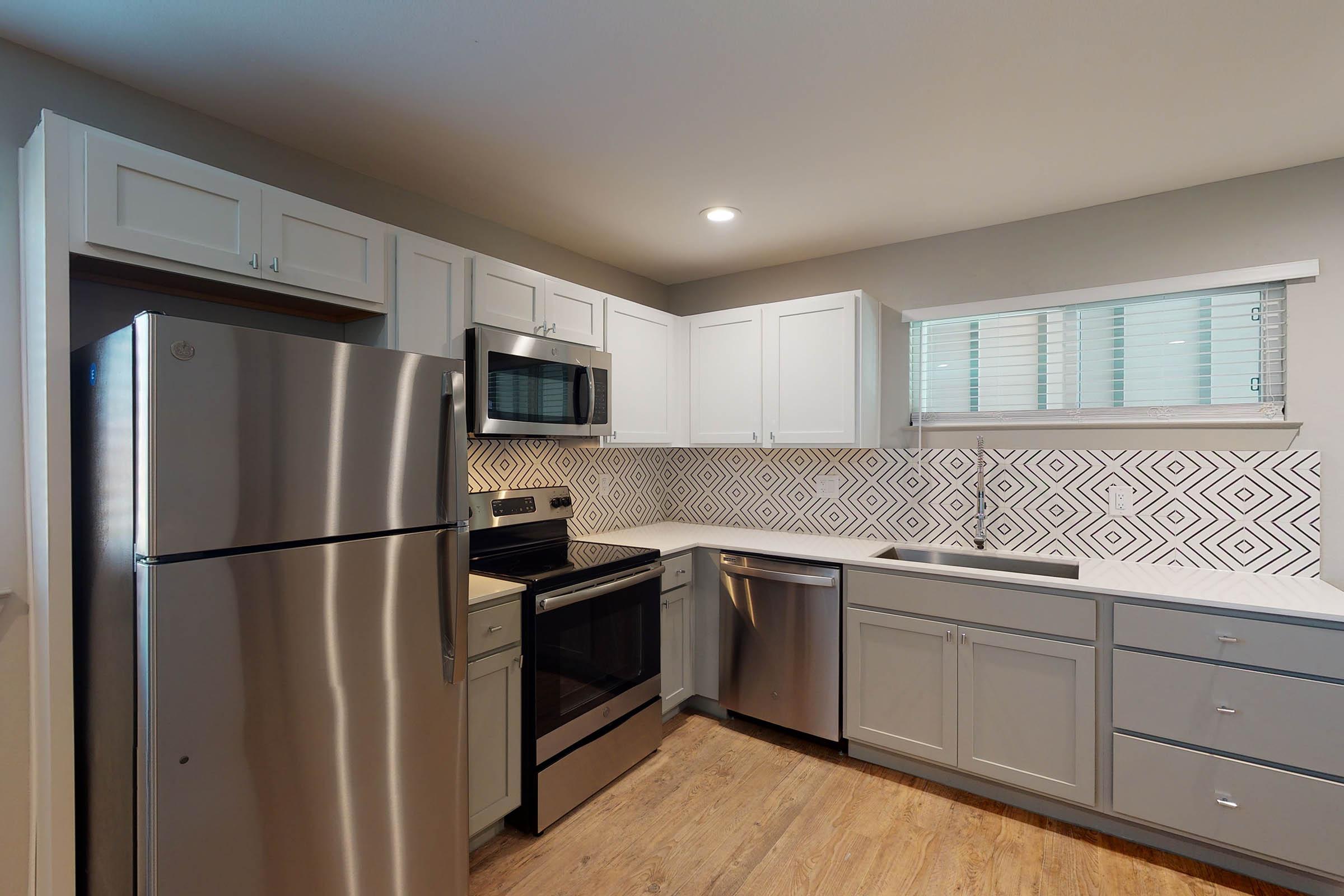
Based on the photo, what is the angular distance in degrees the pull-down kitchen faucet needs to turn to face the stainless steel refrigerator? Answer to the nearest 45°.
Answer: approximately 45° to its right

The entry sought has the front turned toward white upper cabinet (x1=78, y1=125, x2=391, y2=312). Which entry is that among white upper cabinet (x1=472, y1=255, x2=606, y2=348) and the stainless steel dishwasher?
the stainless steel dishwasher

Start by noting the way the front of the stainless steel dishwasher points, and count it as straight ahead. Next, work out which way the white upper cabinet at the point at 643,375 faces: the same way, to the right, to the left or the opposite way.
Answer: to the left

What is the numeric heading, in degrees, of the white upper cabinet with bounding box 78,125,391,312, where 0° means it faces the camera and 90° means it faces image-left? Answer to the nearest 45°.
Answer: approximately 315°

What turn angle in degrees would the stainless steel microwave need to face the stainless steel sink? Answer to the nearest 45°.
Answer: approximately 45° to its left

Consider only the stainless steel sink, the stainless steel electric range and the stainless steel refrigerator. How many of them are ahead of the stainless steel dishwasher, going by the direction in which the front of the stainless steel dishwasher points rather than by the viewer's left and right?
2

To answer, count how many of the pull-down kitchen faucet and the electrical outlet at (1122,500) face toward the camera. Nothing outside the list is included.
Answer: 2

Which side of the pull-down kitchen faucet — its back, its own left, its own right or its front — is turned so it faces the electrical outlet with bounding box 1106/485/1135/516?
left

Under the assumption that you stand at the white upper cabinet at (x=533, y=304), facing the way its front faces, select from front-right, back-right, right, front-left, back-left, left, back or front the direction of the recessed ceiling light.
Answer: front-left

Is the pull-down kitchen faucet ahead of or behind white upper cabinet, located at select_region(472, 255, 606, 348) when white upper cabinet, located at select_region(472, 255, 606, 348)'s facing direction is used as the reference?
ahead

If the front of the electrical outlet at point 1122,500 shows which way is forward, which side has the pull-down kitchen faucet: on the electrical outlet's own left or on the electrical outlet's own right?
on the electrical outlet's own right
